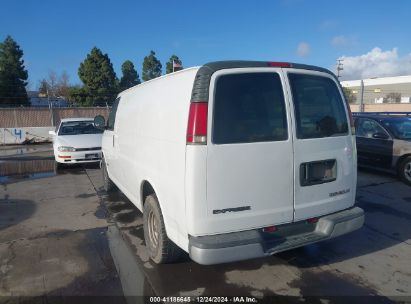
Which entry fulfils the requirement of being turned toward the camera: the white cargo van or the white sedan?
the white sedan

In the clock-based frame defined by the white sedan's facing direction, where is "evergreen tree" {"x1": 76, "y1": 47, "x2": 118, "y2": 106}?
The evergreen tree is roughly at 6 o'clock from the white sedan.

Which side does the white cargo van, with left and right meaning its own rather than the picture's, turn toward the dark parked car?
right

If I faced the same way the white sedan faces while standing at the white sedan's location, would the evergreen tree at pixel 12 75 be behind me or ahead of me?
behind

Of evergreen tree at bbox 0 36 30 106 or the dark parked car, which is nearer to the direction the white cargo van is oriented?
the evergreen tree

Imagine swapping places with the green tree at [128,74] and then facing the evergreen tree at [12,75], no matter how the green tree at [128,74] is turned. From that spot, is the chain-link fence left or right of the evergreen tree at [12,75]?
left

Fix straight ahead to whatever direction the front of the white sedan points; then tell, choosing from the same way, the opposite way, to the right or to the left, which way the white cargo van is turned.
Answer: the opposite way

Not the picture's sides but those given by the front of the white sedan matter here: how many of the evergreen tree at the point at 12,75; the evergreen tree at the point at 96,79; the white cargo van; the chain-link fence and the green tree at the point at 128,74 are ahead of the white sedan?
1

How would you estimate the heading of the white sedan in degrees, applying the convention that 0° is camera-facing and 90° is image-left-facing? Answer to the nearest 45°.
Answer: approximately 0°

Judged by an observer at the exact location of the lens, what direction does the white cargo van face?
facing away from the viewer and to the left of the viewer

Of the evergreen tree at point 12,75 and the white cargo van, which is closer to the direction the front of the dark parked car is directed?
the white cargo van

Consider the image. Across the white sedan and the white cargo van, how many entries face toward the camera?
1
